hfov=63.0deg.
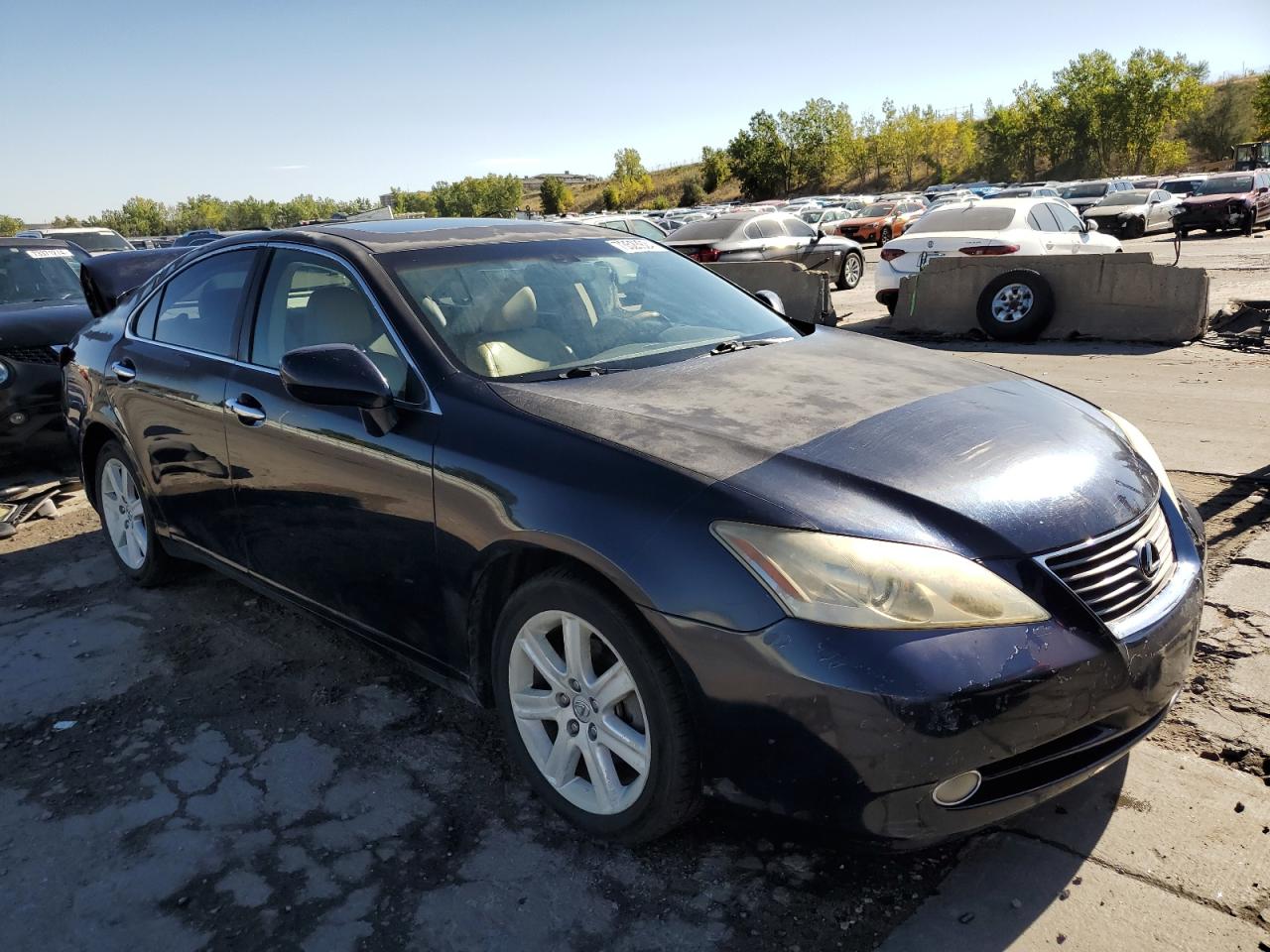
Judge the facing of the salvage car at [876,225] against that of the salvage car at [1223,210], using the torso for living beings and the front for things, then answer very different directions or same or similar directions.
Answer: same or similar directions

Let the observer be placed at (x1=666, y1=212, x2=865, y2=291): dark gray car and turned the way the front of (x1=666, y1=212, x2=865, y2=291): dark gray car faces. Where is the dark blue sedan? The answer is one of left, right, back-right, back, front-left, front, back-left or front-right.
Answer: back-right

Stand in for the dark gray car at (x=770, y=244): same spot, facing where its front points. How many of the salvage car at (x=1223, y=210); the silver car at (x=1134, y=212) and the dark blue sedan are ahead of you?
2

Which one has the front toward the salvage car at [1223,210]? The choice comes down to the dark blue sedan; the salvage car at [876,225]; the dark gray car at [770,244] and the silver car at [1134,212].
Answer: the dark gray car at [770,244]

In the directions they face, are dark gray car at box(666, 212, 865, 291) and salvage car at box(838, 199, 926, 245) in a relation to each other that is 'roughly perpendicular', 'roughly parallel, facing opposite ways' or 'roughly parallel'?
roughly parallel, facing opposite ways

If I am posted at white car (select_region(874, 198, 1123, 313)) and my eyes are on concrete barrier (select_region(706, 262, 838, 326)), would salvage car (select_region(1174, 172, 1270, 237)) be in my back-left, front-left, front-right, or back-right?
back-right

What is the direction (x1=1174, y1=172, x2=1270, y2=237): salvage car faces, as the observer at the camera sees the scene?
facing the viewer and to the left of the viewer

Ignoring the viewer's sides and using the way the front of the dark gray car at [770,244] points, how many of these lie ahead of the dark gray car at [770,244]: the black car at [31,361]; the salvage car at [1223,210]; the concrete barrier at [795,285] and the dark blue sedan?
1

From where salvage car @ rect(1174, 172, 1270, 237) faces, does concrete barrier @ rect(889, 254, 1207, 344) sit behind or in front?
in front

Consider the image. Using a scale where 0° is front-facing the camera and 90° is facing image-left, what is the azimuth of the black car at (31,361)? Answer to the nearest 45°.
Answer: approximately 315°

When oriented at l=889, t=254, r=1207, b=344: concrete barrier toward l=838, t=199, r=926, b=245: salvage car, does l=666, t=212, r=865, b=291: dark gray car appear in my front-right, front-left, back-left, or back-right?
front-left

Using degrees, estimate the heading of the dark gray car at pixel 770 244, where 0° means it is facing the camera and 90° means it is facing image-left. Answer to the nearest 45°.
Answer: approximately 225°

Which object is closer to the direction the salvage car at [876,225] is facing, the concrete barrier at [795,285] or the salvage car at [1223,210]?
the concrete barrier

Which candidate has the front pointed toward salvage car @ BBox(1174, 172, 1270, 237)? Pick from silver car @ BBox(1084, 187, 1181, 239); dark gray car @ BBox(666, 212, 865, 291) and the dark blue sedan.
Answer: dark gray car @ BBox(666, 212, 865, 291)

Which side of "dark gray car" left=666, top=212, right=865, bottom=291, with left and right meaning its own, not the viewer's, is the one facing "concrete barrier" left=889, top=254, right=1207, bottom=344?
right

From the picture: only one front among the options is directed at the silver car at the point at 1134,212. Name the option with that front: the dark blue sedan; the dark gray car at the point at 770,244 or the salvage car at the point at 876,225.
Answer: the dark gray car at the point at 770,244

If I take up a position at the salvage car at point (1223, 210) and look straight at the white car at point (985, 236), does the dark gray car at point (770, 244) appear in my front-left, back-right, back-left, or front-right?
front-right

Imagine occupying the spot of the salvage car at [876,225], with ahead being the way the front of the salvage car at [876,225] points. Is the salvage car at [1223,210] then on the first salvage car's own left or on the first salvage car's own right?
on the first salvage car's own left

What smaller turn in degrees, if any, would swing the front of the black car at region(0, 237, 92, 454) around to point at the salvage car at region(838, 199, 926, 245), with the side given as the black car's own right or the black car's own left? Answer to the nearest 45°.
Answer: approximately 90° to the black car's own left

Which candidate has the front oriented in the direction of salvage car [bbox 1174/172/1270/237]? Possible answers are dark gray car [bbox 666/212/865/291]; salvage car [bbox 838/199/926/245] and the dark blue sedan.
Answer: the dark gray car

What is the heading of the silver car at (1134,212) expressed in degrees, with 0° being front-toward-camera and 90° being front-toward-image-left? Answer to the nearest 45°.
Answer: approximately 45°
